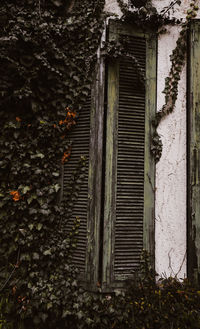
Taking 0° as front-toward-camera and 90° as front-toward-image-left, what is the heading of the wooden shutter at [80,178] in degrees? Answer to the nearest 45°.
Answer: approximately 0°

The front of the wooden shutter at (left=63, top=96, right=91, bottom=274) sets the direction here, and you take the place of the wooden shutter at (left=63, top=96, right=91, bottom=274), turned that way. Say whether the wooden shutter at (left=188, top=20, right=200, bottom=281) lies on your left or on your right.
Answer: on your left
